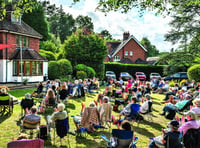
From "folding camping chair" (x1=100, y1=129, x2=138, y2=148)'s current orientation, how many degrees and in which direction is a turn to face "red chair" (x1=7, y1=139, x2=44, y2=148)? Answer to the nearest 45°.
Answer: approximately 135° to its left

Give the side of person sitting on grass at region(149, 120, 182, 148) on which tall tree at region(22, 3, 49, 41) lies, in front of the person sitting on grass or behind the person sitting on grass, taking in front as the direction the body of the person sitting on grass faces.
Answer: in front

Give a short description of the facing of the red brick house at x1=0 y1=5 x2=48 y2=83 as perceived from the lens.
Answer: facing the viewer and to the right of the viewer

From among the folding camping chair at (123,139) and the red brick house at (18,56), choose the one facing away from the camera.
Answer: the folding camping chair

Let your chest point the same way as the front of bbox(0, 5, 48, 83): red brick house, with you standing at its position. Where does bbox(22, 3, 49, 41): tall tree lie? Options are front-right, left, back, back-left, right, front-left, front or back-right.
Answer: back-left

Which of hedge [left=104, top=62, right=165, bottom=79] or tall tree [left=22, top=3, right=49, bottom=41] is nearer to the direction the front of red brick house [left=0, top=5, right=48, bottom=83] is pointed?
the hedge

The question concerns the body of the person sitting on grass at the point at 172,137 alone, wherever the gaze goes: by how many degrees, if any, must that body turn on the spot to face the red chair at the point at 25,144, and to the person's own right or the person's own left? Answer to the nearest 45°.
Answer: approximately 90° to the person's own left

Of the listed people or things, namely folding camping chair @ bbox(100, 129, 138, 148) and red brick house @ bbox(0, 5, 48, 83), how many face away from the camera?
1

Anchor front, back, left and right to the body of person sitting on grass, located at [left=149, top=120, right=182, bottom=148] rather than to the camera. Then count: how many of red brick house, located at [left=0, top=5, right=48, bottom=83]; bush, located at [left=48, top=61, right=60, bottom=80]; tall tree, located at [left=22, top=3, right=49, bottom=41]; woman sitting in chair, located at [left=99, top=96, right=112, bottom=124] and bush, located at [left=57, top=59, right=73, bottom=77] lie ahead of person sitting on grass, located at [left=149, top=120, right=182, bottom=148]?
5

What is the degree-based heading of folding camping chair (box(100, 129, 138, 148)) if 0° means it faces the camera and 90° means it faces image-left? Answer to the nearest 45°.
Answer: approximately 180°

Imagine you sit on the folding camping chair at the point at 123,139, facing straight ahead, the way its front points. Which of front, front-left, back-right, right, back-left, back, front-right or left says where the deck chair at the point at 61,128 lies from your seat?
front-left

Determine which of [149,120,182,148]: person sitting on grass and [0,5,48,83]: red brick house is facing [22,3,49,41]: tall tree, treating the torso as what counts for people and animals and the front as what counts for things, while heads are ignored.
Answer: the person sitting on grass

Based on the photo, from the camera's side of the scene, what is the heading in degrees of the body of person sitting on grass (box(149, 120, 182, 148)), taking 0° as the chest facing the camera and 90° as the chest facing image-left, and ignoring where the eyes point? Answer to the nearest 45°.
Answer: approximately 135°

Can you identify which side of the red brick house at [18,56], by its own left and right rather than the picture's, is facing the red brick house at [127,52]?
left

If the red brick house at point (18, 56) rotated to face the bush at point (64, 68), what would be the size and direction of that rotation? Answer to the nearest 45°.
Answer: approximately 45° to its left
